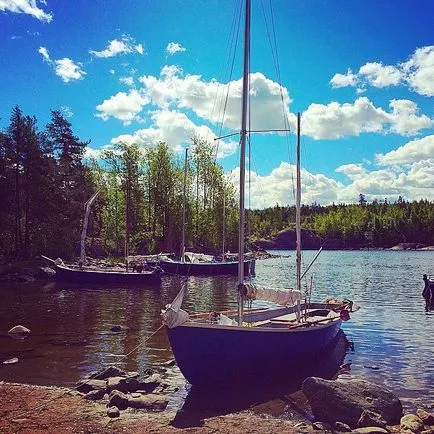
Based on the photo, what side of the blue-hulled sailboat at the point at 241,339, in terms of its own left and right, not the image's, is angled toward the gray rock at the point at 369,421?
left

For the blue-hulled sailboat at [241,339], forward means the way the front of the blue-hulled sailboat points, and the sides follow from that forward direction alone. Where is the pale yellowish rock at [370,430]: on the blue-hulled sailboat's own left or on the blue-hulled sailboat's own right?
on the blue-hulled sailboat's own left

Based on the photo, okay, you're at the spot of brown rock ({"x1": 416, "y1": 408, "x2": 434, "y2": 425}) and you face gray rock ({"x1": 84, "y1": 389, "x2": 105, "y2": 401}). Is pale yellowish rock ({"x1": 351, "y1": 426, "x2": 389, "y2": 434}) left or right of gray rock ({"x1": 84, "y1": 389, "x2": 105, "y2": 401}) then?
left

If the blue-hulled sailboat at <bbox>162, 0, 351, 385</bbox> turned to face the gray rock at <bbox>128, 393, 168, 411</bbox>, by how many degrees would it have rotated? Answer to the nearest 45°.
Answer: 0° — it already faces it

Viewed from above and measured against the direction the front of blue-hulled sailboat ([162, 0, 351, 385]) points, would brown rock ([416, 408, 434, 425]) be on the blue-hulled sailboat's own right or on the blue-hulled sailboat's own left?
on the blue-hulled sailboat's own left

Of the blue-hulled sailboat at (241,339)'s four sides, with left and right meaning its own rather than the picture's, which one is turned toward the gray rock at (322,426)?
left

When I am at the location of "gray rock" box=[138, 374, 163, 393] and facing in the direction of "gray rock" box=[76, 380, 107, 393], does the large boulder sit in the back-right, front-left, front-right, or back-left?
back-left

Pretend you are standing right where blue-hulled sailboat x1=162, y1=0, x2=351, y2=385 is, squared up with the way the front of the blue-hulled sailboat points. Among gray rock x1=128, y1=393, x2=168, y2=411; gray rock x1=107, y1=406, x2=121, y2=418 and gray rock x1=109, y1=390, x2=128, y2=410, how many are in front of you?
3

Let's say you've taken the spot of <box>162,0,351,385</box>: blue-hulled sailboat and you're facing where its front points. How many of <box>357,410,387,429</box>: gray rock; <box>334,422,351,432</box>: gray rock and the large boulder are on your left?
3

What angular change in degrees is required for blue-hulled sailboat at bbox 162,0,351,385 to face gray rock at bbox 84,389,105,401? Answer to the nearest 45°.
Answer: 0° — it already faces it

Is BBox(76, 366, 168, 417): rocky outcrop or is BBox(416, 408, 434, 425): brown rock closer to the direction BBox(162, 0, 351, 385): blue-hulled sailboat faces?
the rocky outcrop

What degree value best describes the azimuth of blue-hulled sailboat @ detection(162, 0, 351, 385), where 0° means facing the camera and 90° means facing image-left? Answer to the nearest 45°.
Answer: approximately 45°
